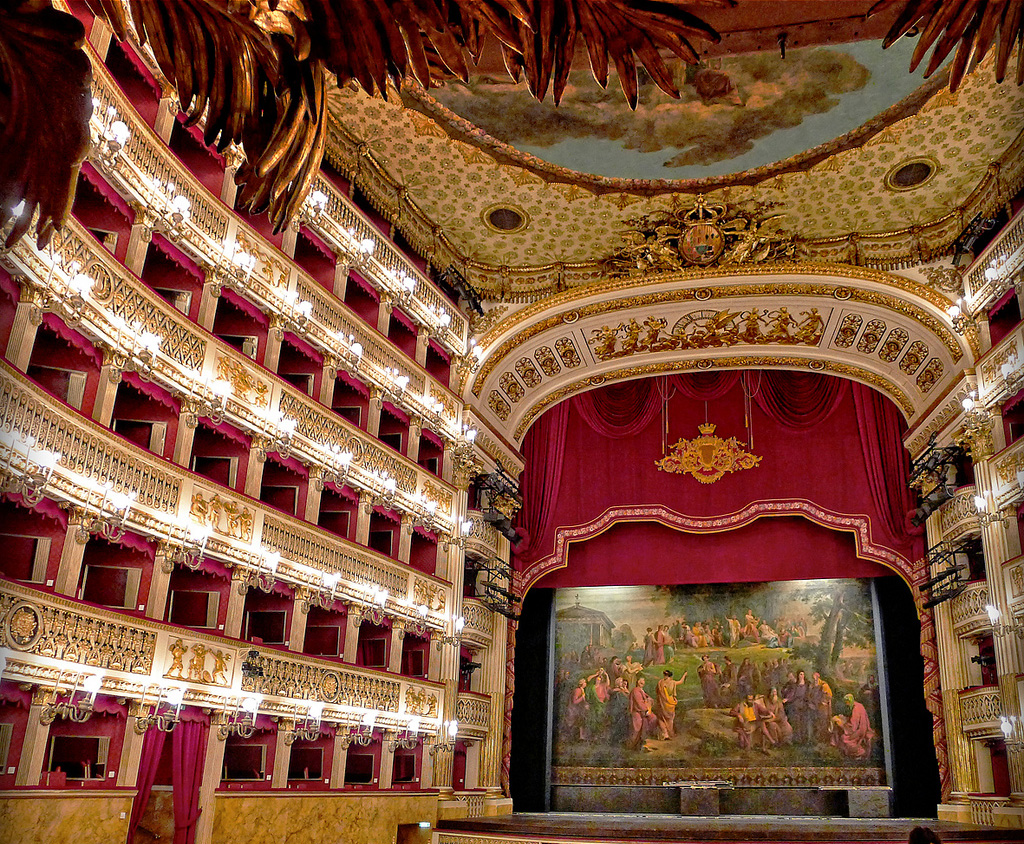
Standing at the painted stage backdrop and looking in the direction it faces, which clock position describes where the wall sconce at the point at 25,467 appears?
The wall sconce is roughly at 1 o'clock from the painted stage backdrop.

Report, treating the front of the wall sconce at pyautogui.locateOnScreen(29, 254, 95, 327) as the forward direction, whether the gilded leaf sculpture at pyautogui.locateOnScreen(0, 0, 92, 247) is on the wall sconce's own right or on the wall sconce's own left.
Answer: on the wall sconce's own right

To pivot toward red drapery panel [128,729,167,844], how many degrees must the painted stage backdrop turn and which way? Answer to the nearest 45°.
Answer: approximately 45° to its right

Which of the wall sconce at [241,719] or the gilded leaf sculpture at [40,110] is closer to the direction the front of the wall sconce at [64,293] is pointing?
the gilded leaf sculpture

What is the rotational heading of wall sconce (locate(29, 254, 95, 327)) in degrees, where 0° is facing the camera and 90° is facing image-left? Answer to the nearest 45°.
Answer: approximately 315°

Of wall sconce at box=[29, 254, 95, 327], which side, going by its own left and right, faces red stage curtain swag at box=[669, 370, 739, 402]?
left

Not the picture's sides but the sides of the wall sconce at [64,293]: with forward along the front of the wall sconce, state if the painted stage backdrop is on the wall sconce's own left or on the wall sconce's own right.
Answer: on the wall sconce's own left

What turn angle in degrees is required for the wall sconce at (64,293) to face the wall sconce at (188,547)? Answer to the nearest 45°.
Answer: approximately 90° to its left

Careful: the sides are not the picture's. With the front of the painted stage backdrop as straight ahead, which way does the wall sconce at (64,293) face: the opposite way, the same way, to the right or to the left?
to the left

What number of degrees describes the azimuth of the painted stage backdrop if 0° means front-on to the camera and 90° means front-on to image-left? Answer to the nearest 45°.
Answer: approximately 0°
